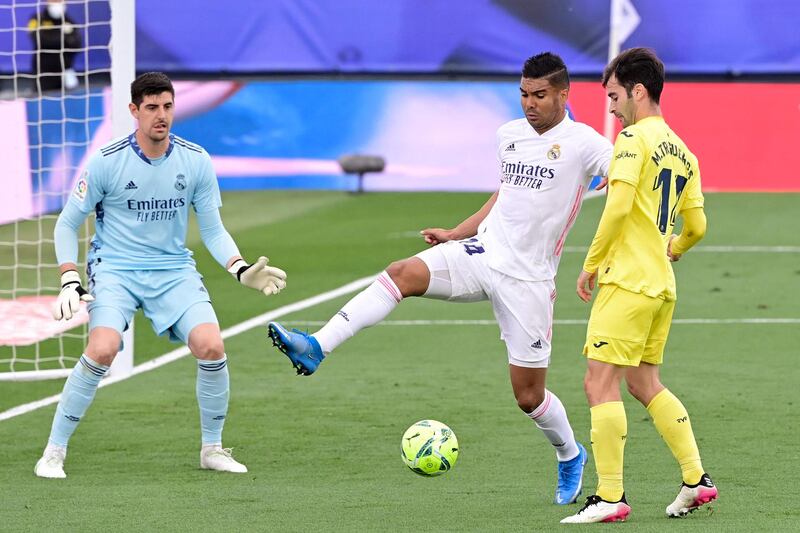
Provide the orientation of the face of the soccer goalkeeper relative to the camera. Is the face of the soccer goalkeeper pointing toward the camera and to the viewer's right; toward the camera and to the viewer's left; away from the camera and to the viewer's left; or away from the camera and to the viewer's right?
toward the camera and to the viewer's right

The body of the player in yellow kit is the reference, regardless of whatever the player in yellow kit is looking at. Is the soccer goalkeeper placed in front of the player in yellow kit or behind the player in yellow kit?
in front

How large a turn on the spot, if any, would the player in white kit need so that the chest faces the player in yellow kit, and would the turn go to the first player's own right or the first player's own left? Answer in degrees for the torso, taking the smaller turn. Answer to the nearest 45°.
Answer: approximately 90° to the first player's own left

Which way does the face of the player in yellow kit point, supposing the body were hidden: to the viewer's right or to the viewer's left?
to the viewer's left

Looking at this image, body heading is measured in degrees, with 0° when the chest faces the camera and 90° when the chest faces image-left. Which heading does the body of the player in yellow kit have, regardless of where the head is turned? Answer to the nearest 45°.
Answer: approximately 135°

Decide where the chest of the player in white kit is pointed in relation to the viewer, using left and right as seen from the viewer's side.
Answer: facing the viewer and to the left of the viewer

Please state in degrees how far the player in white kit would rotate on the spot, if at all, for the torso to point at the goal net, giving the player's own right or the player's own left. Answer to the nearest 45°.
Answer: approximately 90° to the player's own right

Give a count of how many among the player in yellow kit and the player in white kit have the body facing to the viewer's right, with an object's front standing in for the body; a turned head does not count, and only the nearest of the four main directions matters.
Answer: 0

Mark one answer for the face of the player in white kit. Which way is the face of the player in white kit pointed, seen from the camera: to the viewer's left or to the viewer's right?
to the viewer's left
